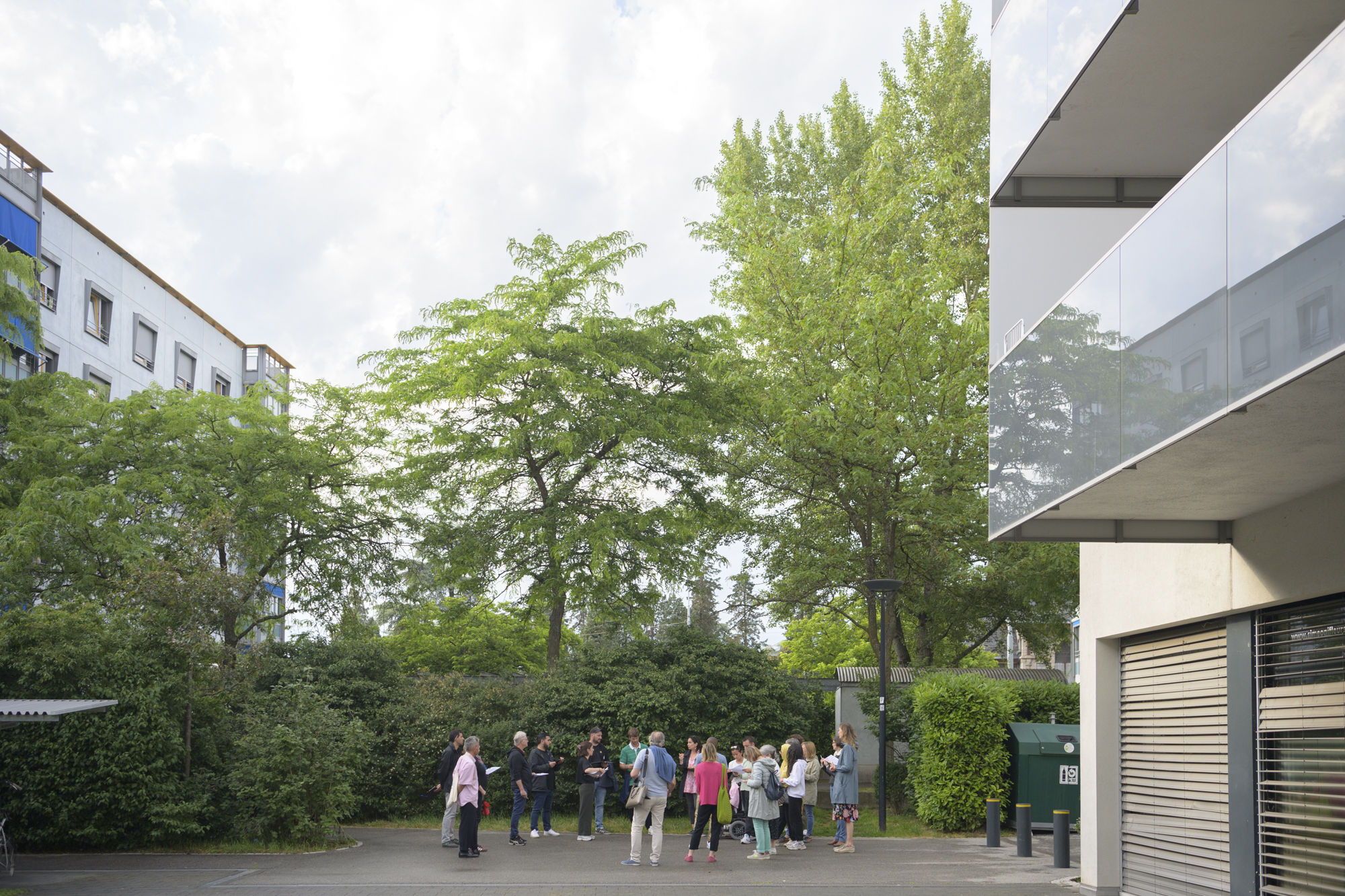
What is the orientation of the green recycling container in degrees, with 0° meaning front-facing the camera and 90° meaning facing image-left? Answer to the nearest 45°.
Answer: approximately 0°

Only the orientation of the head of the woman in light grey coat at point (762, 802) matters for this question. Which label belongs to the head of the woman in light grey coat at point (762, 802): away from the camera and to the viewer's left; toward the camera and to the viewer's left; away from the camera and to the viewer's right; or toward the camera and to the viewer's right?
away from the camera and to the viewer's left

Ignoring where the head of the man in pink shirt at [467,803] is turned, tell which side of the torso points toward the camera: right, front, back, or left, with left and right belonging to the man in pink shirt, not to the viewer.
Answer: right

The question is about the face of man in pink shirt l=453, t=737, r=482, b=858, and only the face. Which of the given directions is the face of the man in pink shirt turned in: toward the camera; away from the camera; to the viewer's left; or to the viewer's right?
to the viewer's right

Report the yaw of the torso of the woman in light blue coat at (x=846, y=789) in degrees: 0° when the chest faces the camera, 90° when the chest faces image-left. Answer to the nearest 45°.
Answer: approximately 90°

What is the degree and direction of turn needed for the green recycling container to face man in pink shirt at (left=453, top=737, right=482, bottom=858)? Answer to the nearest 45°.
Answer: approximately 45° to its right

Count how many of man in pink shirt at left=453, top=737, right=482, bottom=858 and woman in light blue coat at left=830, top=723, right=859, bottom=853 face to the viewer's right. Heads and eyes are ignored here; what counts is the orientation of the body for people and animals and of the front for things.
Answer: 1
